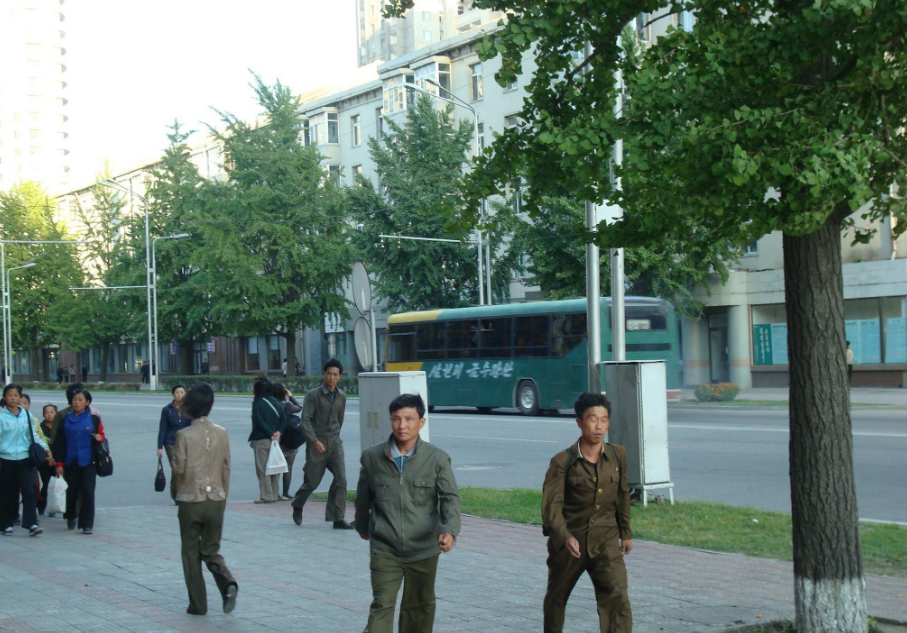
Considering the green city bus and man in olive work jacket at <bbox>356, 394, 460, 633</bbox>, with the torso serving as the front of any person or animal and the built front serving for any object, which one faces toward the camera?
the man in olive work jacket

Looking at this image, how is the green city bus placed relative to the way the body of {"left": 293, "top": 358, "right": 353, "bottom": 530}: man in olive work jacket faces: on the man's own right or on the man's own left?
on the man's own left

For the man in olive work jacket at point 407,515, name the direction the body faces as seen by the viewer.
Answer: toward the camera

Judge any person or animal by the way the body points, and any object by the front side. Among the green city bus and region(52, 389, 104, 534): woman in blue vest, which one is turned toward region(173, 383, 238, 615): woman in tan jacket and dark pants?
the woman in blue vest

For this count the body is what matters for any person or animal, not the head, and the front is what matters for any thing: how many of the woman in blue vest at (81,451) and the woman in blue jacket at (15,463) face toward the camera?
2

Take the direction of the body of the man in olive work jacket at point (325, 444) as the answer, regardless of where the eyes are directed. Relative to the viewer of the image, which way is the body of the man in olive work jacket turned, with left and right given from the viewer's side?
facing the viewer and to the right of the viewer

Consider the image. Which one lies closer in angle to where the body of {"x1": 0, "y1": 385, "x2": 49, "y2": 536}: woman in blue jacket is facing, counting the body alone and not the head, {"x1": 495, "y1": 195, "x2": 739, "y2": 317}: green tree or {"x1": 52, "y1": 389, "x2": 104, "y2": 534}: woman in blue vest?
the woman in blue vest

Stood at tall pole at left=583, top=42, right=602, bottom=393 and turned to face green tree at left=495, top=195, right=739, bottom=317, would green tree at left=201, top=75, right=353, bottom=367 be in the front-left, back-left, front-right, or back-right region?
front-left

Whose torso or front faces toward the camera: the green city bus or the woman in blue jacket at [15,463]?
the woman in blue jacket

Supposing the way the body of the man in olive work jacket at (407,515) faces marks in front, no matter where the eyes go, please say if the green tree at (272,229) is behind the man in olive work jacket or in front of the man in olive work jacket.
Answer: behind

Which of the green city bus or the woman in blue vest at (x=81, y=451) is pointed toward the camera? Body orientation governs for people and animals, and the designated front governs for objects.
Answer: the woman in blue vest

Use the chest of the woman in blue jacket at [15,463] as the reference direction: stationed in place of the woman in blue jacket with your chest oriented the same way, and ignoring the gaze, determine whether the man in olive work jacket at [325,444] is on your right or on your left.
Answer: on your left

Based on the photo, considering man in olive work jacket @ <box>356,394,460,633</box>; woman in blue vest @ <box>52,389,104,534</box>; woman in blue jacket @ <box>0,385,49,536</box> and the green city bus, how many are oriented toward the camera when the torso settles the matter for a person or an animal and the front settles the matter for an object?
3

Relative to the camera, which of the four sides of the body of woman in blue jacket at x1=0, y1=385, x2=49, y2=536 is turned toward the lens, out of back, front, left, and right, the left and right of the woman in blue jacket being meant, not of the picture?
front
